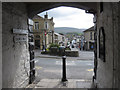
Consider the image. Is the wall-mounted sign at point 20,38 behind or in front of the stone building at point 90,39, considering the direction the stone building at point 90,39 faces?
in front

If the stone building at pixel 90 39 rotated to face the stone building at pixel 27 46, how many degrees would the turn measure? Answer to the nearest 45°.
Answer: approximately 45° to its left
